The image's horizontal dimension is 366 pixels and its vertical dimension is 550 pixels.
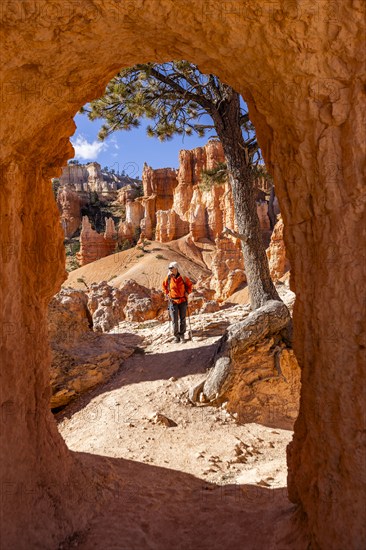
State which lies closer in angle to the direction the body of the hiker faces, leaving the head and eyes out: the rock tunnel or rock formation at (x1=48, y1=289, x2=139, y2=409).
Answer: the rock tunnel

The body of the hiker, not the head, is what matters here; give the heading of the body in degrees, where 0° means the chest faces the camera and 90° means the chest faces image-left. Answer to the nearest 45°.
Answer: approximately 0°

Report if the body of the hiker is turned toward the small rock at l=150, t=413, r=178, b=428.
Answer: yes

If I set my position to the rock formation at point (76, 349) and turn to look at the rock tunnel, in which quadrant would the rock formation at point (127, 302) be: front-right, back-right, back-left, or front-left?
back-left

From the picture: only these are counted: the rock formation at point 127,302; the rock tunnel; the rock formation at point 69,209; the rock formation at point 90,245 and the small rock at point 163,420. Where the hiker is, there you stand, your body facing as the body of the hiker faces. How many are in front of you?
2

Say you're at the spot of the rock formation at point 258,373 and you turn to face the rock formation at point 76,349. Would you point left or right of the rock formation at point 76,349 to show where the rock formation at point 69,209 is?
right

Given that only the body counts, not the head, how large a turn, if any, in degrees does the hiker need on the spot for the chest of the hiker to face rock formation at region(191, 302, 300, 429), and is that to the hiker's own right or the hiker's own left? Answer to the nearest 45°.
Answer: approximately 45° to the hiker's own left

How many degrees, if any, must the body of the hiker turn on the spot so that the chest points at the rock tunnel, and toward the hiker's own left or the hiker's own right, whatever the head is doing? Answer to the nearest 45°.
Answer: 0° — they already face it

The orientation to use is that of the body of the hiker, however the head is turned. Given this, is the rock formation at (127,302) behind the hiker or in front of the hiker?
behind

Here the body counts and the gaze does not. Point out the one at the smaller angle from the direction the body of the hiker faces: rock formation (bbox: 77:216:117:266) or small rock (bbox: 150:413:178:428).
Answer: the small rock

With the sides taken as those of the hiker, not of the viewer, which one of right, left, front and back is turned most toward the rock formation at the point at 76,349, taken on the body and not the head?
right

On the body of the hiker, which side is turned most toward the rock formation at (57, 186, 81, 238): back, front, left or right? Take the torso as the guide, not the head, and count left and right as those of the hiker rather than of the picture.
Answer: back
